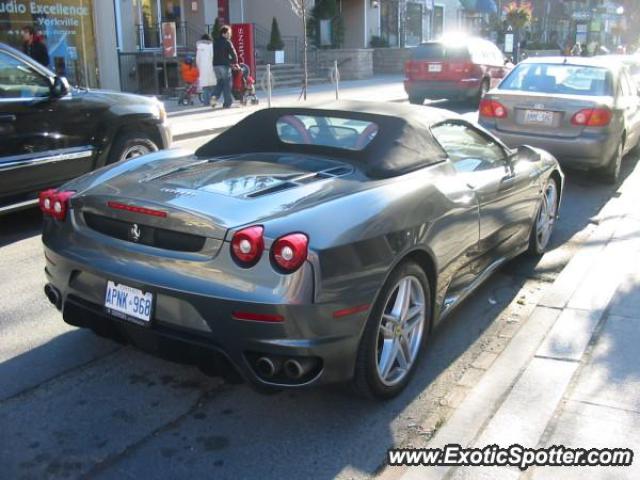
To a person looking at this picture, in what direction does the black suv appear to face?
facing away from the viewer and to the right of the viewer

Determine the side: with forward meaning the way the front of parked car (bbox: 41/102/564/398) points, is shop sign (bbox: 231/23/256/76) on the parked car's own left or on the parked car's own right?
on the parked car's own left

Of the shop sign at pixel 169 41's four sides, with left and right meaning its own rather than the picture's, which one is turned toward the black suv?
front

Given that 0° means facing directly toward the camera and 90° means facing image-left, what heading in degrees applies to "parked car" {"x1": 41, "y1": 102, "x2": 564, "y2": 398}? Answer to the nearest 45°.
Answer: approximately 225°

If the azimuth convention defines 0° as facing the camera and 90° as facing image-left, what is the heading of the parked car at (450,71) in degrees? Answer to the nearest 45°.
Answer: approximately 225°

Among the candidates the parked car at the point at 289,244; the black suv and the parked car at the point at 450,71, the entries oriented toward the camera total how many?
0

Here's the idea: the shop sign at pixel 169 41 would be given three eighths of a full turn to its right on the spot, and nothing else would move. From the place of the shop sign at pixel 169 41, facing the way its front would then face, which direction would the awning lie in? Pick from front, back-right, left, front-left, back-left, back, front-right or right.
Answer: right

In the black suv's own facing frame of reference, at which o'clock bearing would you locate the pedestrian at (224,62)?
The pedestrian is roughly at 11 o'clock from the black suv.

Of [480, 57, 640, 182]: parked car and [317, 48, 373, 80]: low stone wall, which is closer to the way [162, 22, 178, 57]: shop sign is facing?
the parked car

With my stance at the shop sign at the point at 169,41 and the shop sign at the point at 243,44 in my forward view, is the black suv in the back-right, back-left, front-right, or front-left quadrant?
back-right

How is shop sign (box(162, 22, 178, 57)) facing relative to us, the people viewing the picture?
facing the viewer

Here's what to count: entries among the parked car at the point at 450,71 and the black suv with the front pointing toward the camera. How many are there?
0

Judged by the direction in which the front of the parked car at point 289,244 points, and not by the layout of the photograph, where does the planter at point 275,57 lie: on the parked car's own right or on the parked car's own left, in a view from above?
on the parked car's own left

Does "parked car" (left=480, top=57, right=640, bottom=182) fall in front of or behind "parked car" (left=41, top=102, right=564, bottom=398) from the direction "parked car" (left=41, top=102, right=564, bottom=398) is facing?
in front

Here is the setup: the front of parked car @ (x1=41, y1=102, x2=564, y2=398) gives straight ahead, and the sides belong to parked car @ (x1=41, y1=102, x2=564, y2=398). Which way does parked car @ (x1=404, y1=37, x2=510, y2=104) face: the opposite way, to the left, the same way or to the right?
the same way
